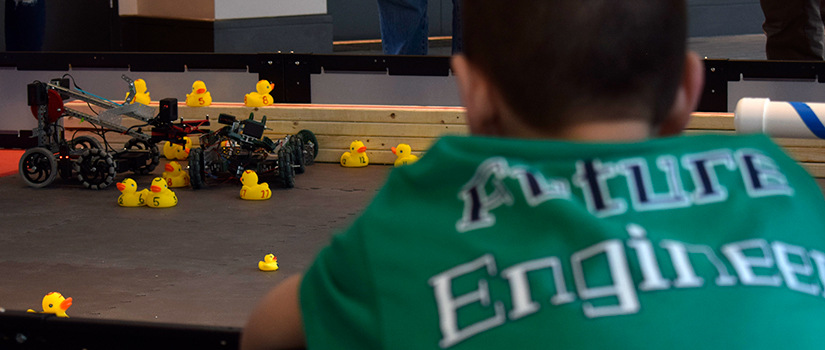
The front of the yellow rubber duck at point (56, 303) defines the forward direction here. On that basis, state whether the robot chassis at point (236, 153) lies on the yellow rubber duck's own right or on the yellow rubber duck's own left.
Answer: on the yellow rubber duck's own left

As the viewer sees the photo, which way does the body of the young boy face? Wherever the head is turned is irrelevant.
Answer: away from the camera

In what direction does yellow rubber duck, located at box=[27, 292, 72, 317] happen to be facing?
to the viewer's right

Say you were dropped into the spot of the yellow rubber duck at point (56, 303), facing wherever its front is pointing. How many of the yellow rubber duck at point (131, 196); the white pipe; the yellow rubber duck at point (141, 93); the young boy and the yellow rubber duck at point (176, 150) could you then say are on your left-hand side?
3

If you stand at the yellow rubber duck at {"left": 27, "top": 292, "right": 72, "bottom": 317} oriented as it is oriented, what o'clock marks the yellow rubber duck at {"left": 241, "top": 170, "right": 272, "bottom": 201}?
the yellow rubber duck at {"left": 241, "top": 170, "right": 272, "bottom": 201} is roughly at 10 o'clock from the yellow rubber duck at {"left": 27, "top": 292, "right": 72, "bottom": 317}.

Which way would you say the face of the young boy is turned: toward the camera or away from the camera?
away from the camera

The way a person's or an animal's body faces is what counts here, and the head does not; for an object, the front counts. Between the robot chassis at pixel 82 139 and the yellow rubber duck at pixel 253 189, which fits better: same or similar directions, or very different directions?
very different directions
